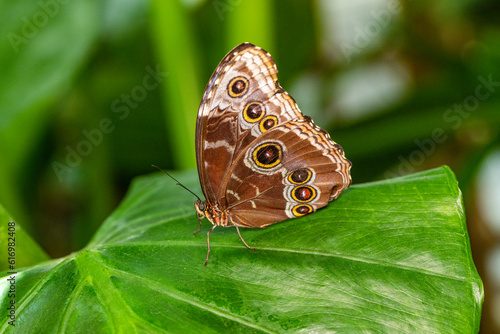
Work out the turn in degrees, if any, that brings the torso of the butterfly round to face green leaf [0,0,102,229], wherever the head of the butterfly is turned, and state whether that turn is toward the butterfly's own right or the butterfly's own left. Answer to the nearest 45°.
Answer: approximately 45° to the butterfly's own right

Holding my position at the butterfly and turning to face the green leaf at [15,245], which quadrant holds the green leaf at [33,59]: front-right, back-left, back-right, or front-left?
front-right

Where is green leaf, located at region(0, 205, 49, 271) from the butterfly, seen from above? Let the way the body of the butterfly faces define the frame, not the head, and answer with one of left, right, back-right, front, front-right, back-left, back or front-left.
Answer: front

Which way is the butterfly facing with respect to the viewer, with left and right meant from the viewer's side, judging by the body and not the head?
facing to the left of the viewer
